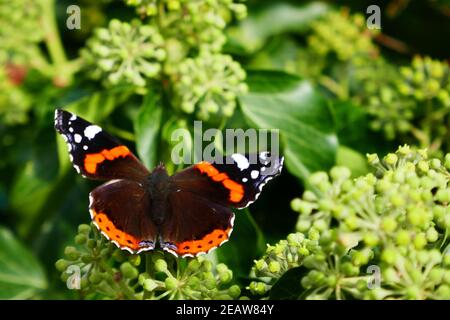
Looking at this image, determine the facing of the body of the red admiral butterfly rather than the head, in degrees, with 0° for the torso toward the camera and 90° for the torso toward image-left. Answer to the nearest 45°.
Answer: approximately 180°

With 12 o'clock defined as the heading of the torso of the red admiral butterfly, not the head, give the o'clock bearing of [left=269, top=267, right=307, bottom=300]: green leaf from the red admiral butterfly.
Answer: The green leaf is roughly at 5 o'clock from the red admiral butterfly.

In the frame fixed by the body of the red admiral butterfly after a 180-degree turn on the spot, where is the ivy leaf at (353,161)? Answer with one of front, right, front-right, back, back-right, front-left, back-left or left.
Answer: back-left

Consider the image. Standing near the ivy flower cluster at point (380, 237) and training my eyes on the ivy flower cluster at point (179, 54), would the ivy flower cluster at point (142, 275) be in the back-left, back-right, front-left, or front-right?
front-left

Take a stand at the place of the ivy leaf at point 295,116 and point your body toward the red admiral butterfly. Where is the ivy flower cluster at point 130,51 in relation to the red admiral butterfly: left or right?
right

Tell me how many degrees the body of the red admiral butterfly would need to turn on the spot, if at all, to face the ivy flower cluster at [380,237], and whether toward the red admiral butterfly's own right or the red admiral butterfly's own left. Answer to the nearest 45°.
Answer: approximately 135° to the red admiral butterfly's own right

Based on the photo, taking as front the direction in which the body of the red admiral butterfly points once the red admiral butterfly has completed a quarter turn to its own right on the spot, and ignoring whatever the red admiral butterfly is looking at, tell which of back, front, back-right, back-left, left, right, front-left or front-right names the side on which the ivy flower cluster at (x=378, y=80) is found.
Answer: front-left

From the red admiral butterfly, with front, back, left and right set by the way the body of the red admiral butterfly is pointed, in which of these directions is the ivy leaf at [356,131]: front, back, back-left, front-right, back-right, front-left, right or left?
front-right
